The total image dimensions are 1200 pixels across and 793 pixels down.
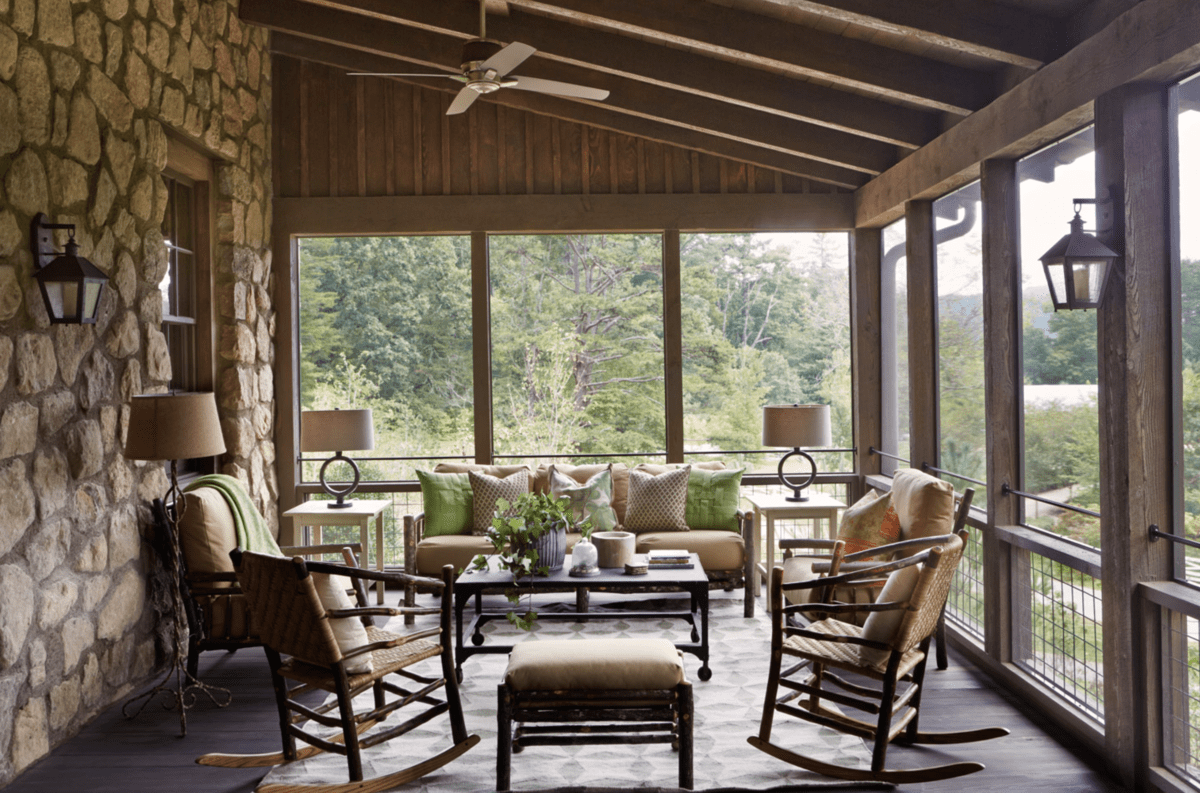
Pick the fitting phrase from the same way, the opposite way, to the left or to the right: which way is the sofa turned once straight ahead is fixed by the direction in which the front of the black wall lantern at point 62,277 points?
to the right

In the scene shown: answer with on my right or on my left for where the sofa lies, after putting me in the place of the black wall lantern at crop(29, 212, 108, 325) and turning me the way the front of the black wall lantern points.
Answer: on my left

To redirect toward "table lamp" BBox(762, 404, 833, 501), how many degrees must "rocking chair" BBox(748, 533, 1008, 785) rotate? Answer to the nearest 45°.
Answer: approximately 45° to its right

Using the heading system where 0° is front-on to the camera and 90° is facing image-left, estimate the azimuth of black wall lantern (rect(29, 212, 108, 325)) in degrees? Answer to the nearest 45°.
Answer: approximately 315°

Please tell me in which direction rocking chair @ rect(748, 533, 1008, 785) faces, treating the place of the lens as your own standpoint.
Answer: facing away from the viewer and to the left of the viewer

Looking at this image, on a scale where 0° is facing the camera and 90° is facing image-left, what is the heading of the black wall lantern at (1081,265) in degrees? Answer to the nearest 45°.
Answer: approximately 45°

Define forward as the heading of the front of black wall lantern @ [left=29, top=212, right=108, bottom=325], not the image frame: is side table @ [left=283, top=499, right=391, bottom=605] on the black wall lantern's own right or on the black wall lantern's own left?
on the black wall lantern's own left

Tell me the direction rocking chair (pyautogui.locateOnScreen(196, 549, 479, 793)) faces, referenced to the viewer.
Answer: facing away from the viewer and to the right of the viewer
